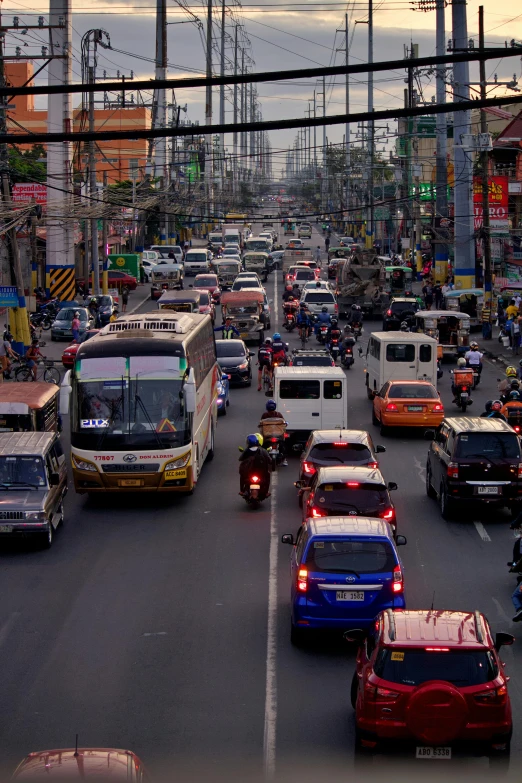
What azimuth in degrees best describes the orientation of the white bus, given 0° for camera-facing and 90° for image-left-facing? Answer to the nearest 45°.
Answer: approximately 0°

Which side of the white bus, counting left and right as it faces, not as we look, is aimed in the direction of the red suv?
front

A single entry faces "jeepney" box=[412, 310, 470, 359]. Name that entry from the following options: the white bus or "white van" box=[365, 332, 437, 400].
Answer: the white van

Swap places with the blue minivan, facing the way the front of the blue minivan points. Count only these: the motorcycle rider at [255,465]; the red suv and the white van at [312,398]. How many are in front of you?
2

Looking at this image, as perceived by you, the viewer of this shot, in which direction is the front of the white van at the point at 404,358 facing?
facing away from the viewer

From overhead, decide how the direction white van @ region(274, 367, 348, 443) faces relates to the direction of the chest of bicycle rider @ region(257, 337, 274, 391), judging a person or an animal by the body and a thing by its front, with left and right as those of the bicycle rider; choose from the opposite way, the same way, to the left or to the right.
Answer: the same way

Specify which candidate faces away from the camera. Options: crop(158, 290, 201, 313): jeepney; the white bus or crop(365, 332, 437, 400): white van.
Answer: the white van

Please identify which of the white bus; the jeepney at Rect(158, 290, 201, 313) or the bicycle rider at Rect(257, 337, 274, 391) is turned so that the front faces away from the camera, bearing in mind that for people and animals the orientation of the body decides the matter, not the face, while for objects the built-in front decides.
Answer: the bicycle rider

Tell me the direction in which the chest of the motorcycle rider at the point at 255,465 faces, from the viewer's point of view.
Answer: away from the camera

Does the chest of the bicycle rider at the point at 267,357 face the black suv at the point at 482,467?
no

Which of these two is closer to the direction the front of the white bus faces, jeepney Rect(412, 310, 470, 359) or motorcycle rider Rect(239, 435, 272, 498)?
the motorcycle rider

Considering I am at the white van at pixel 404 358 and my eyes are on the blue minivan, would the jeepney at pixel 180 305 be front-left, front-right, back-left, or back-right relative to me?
back-right

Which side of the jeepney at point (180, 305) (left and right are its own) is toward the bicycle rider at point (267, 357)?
front

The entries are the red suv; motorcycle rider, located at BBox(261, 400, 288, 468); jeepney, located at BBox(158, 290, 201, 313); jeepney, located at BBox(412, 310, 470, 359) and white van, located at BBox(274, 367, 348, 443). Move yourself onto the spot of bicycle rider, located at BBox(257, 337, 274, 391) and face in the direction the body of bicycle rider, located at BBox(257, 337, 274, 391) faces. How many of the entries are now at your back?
3

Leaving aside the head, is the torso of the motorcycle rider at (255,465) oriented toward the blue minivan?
no
